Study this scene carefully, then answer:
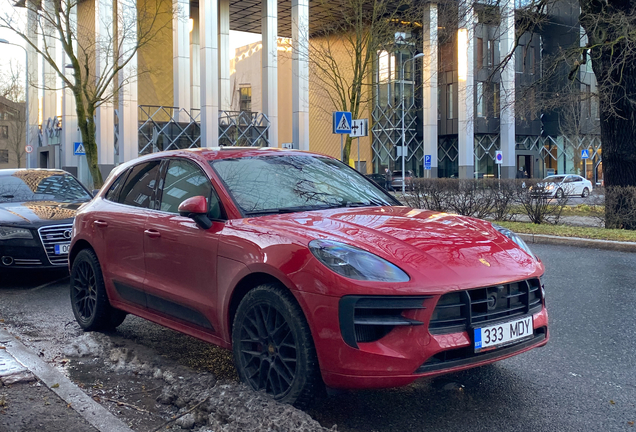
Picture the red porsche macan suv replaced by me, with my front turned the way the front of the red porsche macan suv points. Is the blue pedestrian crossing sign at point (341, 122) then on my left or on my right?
on my left

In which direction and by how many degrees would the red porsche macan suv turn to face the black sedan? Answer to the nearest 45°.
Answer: approximately 180°

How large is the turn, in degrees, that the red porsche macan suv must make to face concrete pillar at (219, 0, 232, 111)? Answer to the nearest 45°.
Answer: approximately 135° to its left

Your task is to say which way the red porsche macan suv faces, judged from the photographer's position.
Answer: facing the viewer and to the right of the viewer

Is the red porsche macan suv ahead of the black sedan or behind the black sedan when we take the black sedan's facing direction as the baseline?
ahead

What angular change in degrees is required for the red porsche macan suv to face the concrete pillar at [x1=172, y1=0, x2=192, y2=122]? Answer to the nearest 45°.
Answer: approximately 135° to its left
